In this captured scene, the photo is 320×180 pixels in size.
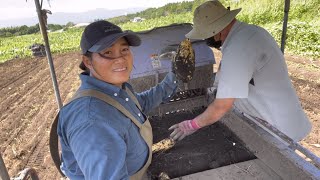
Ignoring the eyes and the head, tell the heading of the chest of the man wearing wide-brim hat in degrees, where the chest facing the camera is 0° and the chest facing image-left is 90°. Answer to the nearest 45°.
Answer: approximately 90°

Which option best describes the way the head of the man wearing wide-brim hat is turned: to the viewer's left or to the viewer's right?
to the viewer's left

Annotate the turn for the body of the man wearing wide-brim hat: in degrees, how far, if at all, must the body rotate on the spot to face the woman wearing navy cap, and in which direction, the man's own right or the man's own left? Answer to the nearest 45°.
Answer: approximately 45° to the man's own left
